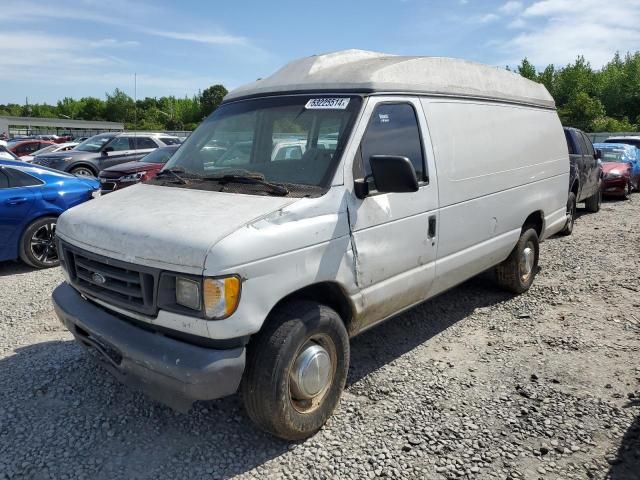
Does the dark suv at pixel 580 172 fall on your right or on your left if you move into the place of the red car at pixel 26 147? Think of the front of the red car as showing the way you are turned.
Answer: on your left

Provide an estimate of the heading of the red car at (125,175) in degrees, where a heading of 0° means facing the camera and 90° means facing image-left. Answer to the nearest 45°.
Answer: approximately 45°

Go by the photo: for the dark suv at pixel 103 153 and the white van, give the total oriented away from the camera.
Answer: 0

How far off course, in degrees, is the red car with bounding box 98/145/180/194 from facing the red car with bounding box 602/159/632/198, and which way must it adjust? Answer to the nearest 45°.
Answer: approximately 135° to its left

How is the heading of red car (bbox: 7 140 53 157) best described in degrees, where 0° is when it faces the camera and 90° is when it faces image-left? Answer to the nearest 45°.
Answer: approximately 45°

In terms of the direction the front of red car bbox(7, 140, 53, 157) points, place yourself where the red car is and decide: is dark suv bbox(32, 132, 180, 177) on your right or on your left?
on your left

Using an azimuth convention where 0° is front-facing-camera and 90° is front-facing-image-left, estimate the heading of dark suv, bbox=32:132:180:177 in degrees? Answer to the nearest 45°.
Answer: approximately 45°

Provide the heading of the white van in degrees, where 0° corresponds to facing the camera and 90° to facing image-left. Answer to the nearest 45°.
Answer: approximately 45°

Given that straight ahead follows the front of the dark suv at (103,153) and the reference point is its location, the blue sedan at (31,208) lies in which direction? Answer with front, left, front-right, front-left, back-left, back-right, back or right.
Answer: front-left
